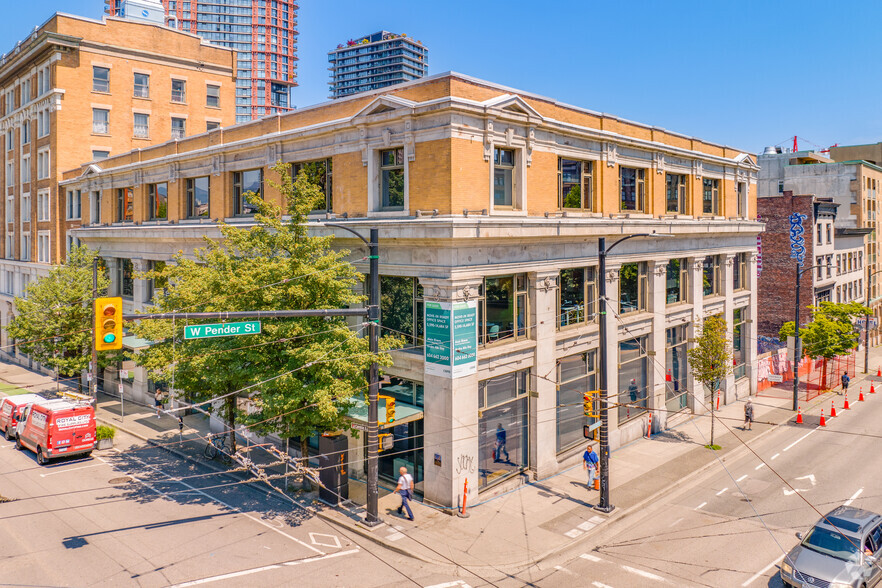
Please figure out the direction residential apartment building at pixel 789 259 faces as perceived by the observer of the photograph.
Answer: facing the viewer and to the right of the viewer

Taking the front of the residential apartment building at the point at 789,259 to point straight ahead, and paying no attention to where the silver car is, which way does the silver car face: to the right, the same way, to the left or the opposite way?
to the right

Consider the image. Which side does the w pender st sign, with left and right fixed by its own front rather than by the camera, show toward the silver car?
left

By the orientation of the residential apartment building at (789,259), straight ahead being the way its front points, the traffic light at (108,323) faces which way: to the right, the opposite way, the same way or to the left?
the same way

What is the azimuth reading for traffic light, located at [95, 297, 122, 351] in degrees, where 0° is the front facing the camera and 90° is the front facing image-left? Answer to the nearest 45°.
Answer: approximately 0°

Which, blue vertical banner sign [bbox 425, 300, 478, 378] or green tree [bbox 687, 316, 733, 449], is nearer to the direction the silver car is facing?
the blue vertical banner sign

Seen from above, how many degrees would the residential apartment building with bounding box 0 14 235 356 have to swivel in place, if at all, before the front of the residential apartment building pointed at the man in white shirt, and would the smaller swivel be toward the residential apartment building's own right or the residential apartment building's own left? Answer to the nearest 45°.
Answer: approximately 45° to the residential apartment building's own left

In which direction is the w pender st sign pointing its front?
toward the camera

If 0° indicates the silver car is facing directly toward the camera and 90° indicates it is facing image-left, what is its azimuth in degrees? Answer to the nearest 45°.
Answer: approximately 45°

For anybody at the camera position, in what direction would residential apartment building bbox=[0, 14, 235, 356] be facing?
facing the viewer and to the left of the viewer

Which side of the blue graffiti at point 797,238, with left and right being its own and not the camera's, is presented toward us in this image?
front

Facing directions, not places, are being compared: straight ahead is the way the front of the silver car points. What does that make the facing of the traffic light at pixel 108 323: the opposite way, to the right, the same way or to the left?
to the left
